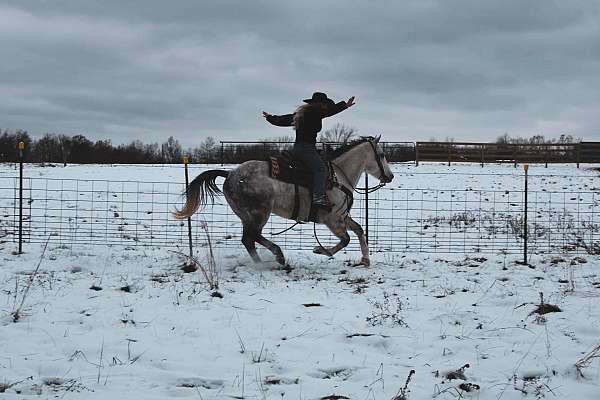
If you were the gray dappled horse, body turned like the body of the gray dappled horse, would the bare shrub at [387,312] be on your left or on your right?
on your right

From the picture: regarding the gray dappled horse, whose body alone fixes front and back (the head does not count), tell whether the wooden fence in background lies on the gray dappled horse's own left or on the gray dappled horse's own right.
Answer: on the gray dappled horse's own left

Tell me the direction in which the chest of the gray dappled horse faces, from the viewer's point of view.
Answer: to the viewer's right

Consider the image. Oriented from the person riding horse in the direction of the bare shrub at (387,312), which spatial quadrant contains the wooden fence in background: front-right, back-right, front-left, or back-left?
back-left

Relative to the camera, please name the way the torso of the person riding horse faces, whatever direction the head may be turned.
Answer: to the viewer's right

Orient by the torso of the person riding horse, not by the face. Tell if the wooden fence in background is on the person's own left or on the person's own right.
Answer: on the person's own left
